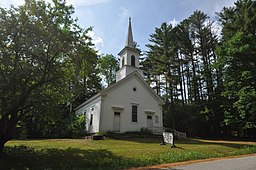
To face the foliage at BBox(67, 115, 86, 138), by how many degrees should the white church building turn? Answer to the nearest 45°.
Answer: approximately 135° to its right

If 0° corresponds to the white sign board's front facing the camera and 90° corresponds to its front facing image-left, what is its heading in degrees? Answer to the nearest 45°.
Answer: approximately 45°

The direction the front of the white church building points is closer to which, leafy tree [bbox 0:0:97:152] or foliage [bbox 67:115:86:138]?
the leafy tree

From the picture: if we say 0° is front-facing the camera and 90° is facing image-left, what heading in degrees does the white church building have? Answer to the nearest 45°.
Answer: approximately 315°

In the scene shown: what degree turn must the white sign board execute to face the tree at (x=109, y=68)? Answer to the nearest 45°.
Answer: approximately 90° to its right

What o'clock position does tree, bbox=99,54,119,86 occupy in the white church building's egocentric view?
The tree is roughly at 7 o'clock from the white church building.

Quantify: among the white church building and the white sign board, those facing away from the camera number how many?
0

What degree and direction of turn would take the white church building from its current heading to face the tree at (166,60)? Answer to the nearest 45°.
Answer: approximately 90° to its left

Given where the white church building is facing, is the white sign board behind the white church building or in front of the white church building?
in front

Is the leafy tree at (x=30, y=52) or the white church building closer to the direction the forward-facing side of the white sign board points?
the leafy tree

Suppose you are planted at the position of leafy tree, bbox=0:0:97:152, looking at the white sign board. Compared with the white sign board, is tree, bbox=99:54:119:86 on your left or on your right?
left

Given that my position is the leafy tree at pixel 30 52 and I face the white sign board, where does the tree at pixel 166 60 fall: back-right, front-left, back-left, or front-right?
front-left

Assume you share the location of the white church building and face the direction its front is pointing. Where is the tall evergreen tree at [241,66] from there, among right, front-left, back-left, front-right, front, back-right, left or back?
front-left

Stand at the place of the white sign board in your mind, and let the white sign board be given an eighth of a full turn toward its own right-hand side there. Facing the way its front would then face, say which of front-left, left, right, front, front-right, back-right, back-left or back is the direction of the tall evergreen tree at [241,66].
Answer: back-right
